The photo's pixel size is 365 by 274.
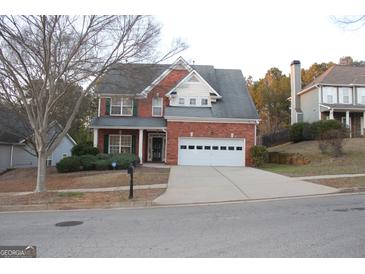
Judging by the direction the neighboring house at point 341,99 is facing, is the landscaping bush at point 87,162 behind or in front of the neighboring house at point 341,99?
in front

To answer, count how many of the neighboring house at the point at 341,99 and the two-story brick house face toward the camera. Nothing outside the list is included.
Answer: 2

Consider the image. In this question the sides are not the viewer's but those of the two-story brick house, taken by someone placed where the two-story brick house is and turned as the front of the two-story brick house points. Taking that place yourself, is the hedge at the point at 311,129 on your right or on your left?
on your left

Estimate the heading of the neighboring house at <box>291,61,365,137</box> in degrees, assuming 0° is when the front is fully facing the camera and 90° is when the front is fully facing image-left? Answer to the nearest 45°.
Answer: approximately 0°

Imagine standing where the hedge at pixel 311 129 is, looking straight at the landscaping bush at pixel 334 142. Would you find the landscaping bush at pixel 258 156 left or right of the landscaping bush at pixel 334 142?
right

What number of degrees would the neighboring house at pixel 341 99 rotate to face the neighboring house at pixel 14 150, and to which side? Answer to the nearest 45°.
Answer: approximately 45° to its right

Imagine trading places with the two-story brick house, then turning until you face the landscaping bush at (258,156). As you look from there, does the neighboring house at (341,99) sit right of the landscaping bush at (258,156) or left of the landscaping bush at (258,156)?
left

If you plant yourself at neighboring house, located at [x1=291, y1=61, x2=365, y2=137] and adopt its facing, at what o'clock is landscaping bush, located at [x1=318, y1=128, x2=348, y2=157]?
The landscaping bush is roughly at 12 o'clock from the neighboring house.

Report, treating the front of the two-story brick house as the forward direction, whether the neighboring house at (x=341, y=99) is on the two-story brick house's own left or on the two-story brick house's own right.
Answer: on the two-story brick house's own left
